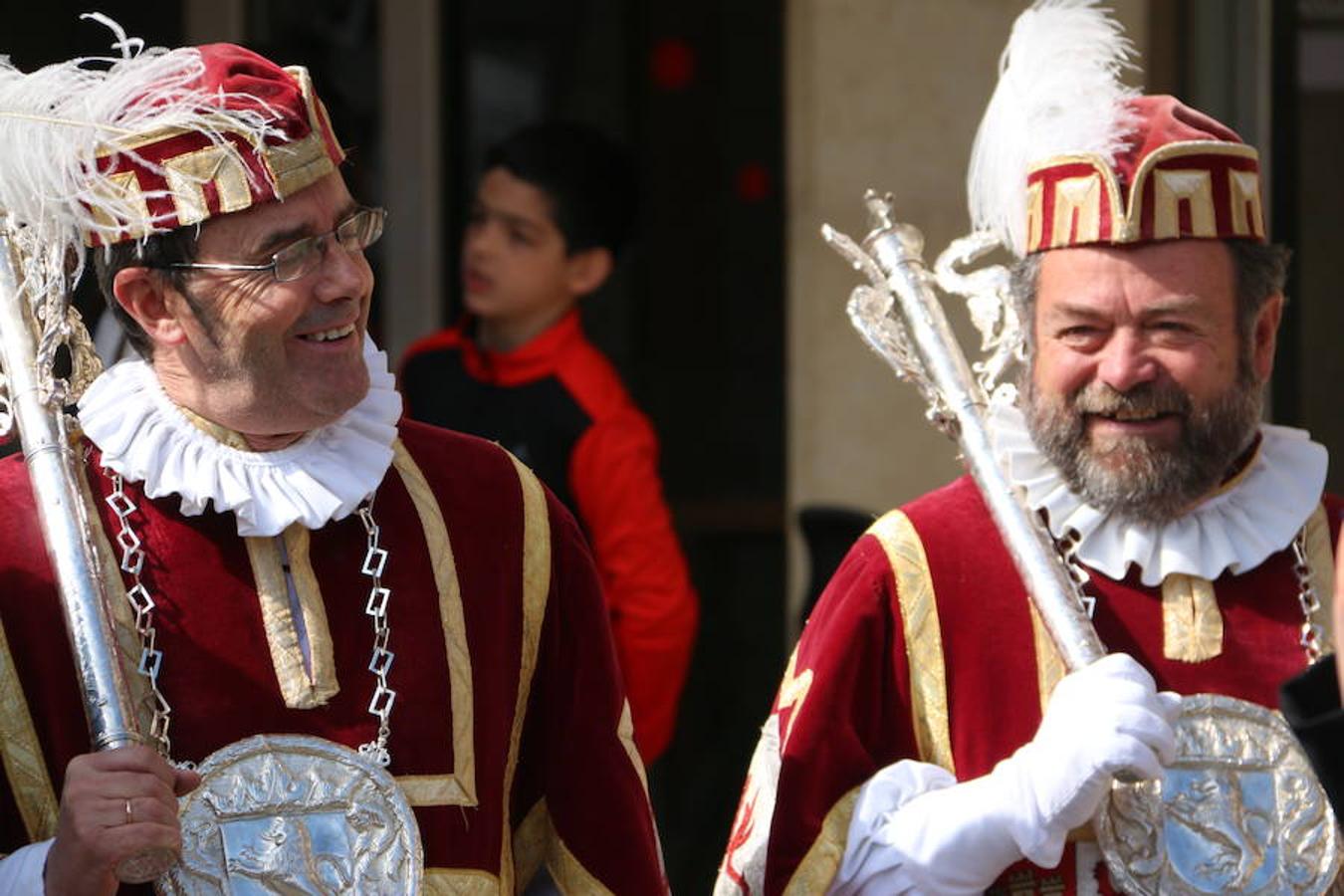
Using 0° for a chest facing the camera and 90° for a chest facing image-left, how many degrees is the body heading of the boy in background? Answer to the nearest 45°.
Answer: approximately 45°

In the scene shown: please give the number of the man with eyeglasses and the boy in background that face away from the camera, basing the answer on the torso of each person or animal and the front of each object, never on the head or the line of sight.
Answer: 0

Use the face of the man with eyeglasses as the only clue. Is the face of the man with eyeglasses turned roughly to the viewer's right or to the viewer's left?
to the viewer's right

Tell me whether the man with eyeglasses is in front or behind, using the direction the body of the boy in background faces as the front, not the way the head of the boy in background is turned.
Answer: in front

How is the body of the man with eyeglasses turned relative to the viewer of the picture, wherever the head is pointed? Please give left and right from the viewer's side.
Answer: facing the viewer

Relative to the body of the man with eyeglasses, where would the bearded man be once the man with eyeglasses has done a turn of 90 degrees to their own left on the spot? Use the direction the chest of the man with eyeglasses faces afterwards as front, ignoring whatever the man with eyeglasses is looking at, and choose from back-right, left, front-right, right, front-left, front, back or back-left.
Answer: front

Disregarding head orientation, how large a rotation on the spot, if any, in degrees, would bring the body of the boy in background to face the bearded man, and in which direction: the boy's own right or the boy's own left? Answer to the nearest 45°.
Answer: approximately 90° to the boy's own left

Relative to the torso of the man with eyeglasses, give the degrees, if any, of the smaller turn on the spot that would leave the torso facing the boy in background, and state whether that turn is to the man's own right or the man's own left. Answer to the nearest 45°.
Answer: approximately 180°
